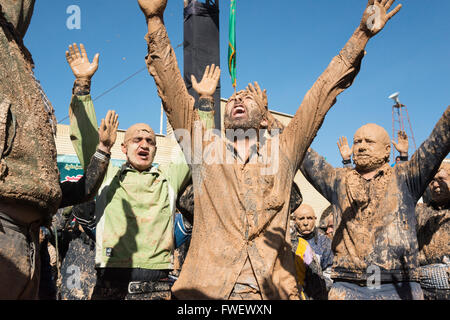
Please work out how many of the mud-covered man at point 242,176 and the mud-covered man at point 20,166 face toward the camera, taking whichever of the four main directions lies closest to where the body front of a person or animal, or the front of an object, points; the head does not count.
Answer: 1

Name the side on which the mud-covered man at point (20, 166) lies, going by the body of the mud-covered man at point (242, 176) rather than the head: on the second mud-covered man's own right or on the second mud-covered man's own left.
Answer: on the second mud-covered man's own right

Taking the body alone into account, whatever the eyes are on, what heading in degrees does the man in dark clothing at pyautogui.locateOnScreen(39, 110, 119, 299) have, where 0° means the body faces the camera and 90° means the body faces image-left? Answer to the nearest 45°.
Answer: approximately 0°

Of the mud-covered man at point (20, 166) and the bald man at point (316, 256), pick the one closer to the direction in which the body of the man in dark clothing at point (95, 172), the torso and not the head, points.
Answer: the mud-covered man

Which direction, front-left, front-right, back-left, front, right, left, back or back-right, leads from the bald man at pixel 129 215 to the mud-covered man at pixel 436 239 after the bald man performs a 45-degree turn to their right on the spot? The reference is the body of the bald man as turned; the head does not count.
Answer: back-left

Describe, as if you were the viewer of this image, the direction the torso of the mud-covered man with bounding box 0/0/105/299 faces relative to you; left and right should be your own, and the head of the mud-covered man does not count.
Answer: facing to the right of the viewer

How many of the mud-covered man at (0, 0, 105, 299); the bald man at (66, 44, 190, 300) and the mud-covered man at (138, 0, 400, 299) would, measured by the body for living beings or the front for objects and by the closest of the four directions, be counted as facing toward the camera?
2

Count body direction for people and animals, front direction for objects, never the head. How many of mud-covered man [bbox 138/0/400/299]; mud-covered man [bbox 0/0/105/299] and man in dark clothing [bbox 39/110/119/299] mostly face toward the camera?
2
